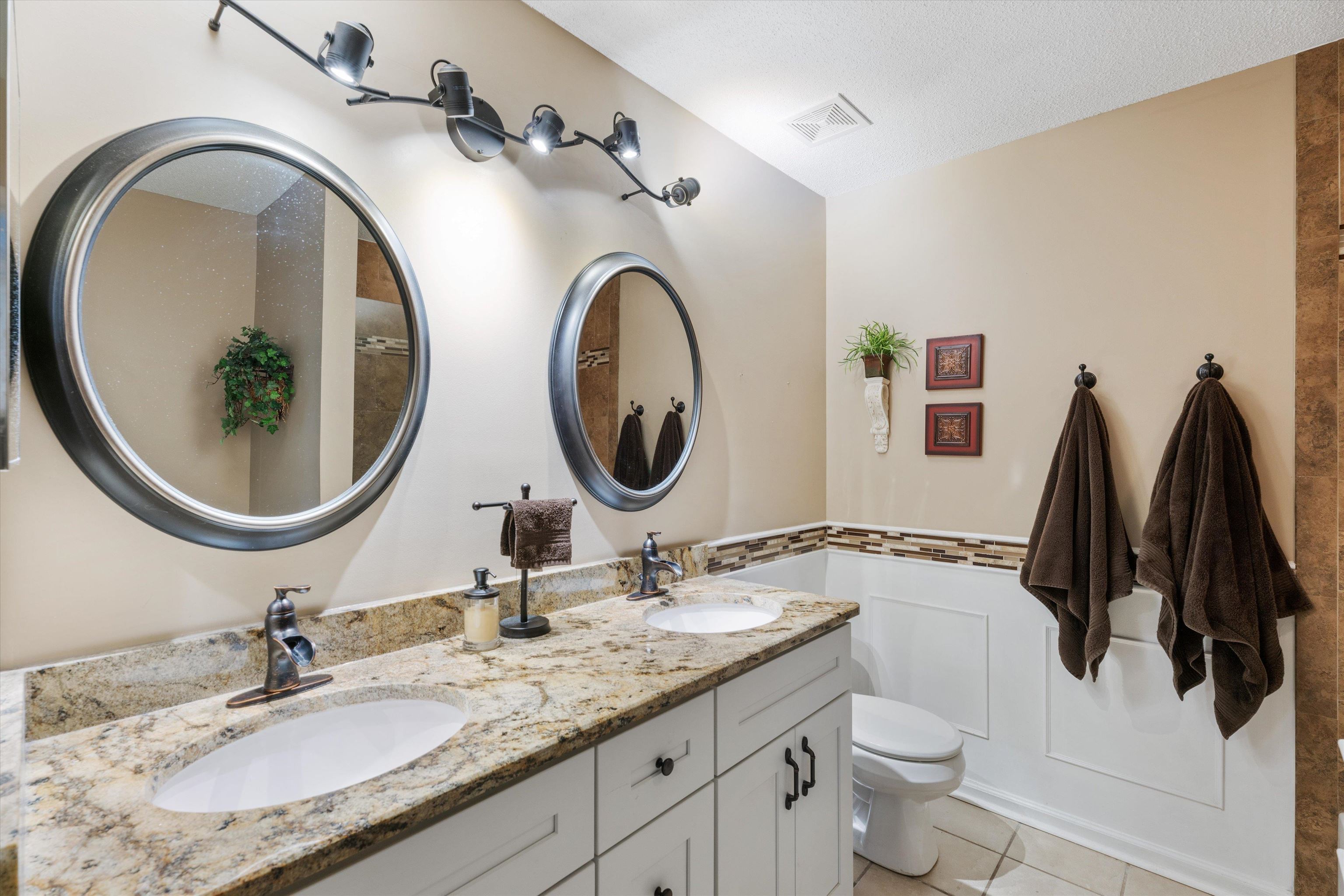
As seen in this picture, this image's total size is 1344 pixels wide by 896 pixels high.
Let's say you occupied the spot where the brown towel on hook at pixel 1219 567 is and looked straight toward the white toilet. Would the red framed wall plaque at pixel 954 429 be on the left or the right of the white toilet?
right

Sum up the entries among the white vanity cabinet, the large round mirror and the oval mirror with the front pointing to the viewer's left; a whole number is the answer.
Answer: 0

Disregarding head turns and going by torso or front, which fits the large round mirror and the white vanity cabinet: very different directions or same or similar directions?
same or similar directions

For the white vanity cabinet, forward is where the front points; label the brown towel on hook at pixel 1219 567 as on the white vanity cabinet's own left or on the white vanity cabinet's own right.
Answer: on the white vanity cabinet's own left

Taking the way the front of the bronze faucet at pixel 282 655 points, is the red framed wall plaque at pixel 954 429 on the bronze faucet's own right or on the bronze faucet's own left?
on the bronze faucet's own left

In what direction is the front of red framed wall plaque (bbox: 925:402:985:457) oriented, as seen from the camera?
facing the viewer

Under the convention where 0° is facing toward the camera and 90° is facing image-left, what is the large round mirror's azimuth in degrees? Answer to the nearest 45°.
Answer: approximately 315°

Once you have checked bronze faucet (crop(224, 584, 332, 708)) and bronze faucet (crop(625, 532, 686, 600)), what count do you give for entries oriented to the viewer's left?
0

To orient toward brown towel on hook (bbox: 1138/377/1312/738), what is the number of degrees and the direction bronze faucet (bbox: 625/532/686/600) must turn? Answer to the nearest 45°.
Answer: approximately 45° to its left

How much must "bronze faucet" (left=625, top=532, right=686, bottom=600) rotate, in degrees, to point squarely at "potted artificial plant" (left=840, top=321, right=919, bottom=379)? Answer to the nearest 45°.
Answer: approximately 90° to its left

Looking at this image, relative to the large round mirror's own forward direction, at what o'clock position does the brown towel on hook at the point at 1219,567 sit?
The brown towel on hook is roughly at 11 o'clock from the large round mirror.

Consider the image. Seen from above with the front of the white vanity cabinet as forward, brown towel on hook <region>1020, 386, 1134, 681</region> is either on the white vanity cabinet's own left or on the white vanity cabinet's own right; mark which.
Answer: on the white vanity cabinet's own left

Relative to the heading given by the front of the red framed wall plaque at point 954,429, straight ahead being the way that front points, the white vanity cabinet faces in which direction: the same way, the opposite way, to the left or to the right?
to the left

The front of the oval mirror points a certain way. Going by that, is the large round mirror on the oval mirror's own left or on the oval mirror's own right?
on the oval mirror's own right

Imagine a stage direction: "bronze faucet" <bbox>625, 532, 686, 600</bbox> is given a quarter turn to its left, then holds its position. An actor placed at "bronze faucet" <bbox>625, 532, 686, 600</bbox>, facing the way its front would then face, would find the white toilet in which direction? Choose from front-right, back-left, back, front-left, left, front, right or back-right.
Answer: front-right

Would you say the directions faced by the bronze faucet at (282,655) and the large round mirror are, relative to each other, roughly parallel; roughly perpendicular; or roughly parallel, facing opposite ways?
roughly parallel

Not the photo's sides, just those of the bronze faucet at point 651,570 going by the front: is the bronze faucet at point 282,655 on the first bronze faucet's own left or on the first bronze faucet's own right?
on the first bronze faucet's own right

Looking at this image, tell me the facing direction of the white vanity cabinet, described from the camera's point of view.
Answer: facing the viewer and to the right of the viewer
